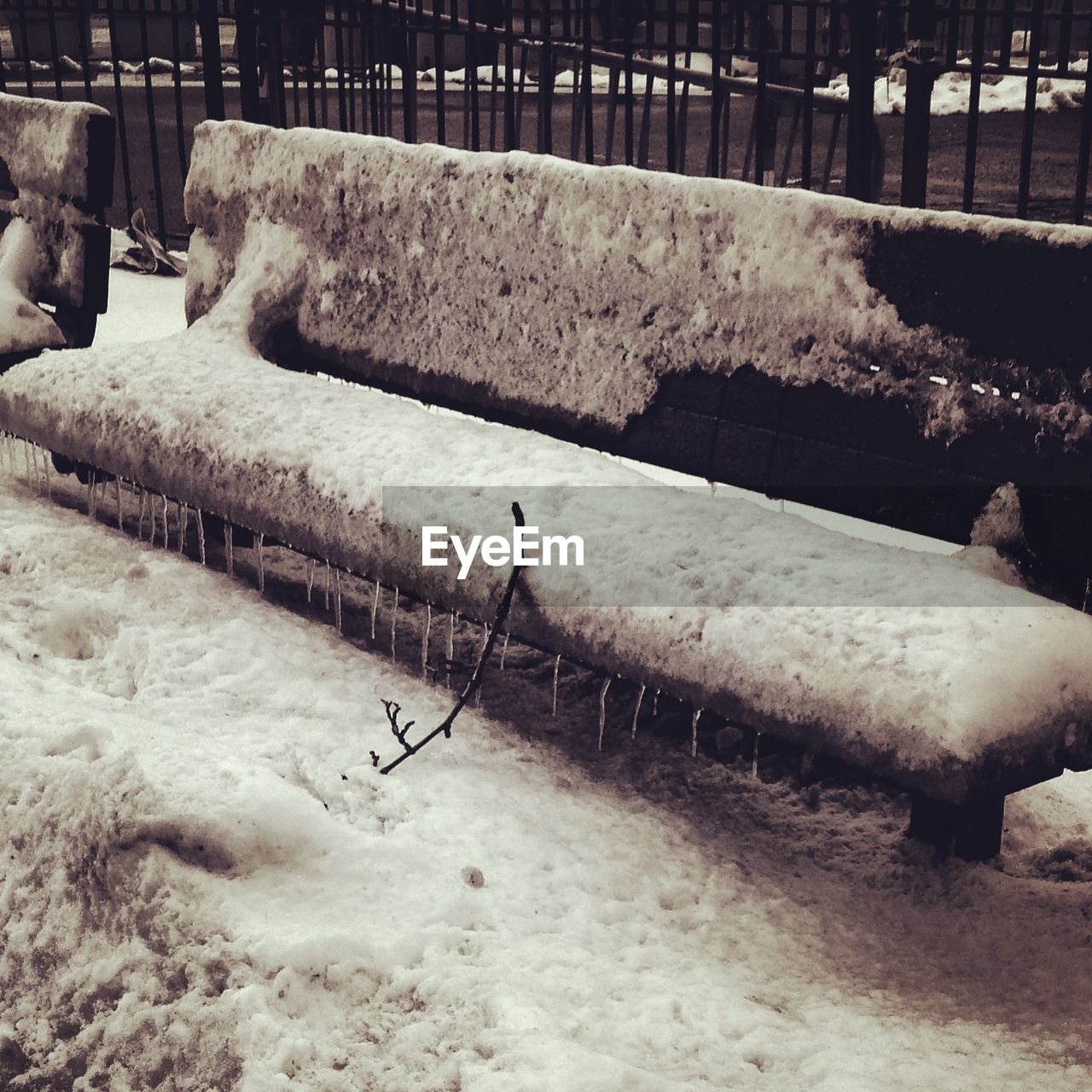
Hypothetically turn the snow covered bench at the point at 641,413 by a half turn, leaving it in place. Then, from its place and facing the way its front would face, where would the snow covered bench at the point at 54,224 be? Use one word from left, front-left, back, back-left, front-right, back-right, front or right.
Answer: left

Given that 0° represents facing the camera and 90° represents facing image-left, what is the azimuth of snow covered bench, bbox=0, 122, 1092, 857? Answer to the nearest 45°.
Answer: approximately 45°
